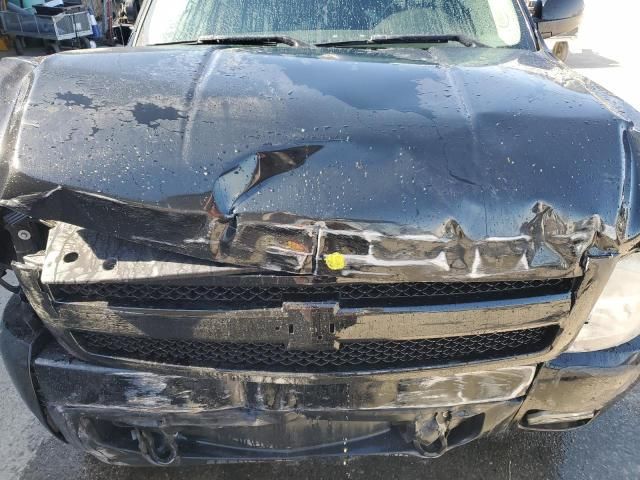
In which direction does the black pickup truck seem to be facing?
toward the camera
